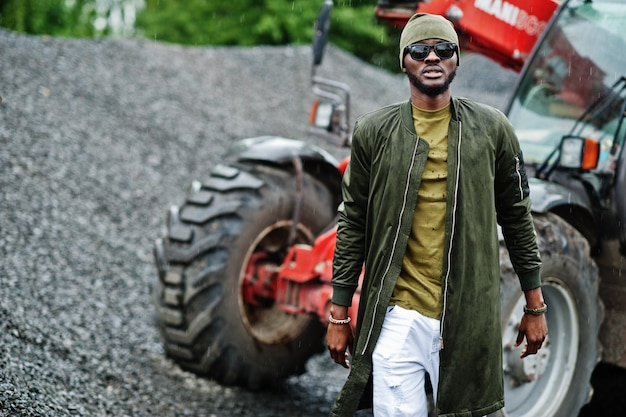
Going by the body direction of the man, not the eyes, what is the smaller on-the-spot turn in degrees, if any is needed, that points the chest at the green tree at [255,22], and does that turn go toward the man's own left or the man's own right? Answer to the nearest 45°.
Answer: approximately 180°

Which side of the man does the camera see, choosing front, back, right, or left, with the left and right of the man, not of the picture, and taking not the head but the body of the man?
front

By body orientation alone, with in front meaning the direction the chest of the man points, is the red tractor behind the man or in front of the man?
behind

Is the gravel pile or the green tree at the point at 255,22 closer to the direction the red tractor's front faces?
the gravel pile

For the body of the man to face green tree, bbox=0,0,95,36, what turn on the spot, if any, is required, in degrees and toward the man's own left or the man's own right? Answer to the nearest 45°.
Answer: approximately 135° to the man's own right

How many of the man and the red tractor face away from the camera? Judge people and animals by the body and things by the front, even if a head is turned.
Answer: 0

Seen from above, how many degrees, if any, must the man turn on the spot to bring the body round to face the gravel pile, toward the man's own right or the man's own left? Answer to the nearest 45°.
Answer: approximately 135° to the man's own right

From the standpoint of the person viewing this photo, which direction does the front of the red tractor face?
facing the viewer and to the left of the viewer
